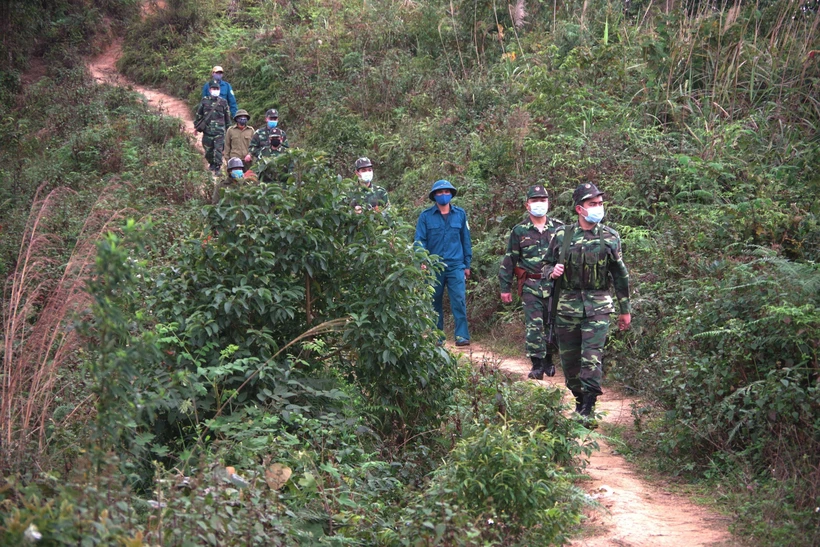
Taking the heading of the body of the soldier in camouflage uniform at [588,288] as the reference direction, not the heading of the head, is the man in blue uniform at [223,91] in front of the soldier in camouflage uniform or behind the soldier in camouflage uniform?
behind

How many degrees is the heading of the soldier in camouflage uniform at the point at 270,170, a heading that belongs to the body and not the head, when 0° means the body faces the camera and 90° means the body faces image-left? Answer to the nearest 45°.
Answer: approximately 0°

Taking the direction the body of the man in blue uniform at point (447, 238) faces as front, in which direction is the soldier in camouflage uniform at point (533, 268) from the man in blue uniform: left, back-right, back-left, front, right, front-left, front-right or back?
front-left

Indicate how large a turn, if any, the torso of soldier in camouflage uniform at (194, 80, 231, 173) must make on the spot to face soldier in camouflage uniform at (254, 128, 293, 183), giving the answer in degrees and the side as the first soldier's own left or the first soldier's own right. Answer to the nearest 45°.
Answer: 0° — they already face them
